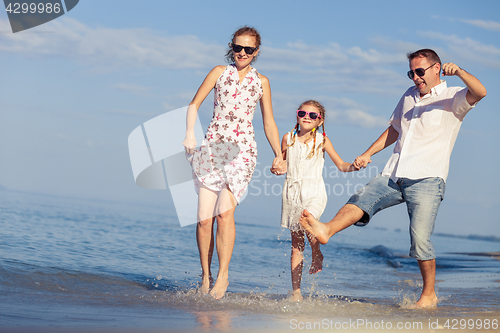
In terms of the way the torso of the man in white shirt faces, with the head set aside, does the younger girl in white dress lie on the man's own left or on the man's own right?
on the man's own right

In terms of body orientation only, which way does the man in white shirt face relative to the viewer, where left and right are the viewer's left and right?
facing the viewer and to the left of the viewer

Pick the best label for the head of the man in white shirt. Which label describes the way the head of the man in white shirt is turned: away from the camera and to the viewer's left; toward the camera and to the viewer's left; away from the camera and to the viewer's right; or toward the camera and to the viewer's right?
toward the camera and to the viewer's left

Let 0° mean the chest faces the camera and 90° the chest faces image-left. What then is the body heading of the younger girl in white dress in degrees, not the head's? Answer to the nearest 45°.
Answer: approximately 0°

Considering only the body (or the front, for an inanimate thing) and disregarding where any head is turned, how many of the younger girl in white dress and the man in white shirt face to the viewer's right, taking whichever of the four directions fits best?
0

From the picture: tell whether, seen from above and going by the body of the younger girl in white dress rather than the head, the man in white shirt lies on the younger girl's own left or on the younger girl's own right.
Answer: on the younger girl's own left
